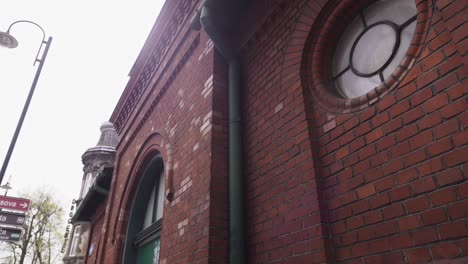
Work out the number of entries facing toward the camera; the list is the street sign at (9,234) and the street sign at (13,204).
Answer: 2

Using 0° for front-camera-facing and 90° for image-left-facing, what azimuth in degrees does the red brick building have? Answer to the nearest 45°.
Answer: approximately 45°

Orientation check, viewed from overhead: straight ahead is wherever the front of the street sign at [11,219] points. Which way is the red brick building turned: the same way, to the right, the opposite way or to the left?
to the right

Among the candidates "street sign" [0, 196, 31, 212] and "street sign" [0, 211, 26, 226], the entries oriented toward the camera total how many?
2
